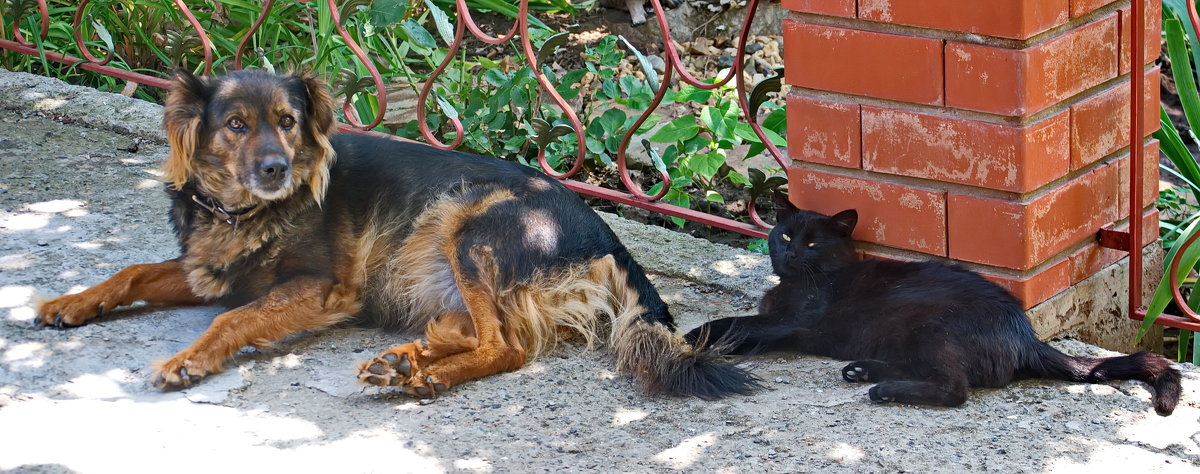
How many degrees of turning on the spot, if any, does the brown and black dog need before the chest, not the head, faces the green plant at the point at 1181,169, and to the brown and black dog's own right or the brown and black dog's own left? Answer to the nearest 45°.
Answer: approximately 180°

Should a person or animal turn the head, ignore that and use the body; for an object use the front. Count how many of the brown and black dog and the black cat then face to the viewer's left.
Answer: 2

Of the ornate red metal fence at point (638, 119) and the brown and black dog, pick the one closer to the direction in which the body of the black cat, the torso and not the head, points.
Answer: the brown and black dog

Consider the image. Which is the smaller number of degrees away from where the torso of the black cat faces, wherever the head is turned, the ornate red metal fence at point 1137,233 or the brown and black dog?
the brown and black dog

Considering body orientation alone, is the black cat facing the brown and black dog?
yes

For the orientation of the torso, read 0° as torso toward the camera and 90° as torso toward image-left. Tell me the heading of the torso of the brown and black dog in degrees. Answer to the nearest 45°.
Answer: approximately 90°

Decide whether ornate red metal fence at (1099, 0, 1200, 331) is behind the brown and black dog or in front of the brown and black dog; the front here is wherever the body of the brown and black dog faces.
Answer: behind

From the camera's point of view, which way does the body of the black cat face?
to the viewer's left

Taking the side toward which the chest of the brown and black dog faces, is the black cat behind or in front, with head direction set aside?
behind
